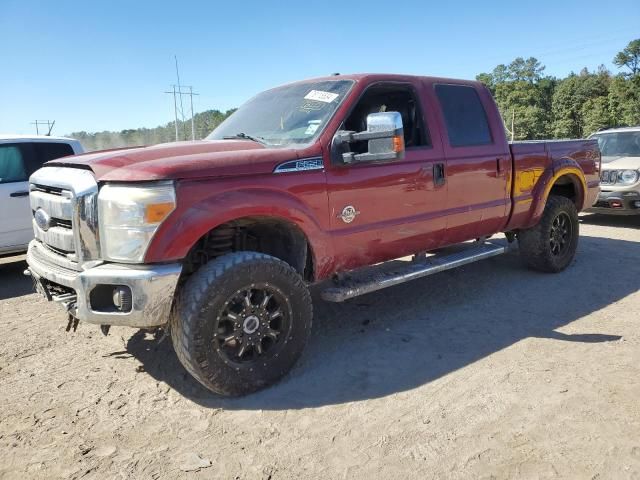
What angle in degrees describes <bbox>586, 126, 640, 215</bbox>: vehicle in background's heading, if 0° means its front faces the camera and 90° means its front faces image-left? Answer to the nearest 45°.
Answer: approximately 45°

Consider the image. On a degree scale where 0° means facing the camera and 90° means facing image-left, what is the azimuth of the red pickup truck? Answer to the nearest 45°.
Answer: approximately 45°

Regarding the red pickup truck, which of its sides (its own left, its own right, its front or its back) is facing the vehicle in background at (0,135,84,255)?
right

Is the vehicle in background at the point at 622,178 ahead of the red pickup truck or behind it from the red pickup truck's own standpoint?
behind
